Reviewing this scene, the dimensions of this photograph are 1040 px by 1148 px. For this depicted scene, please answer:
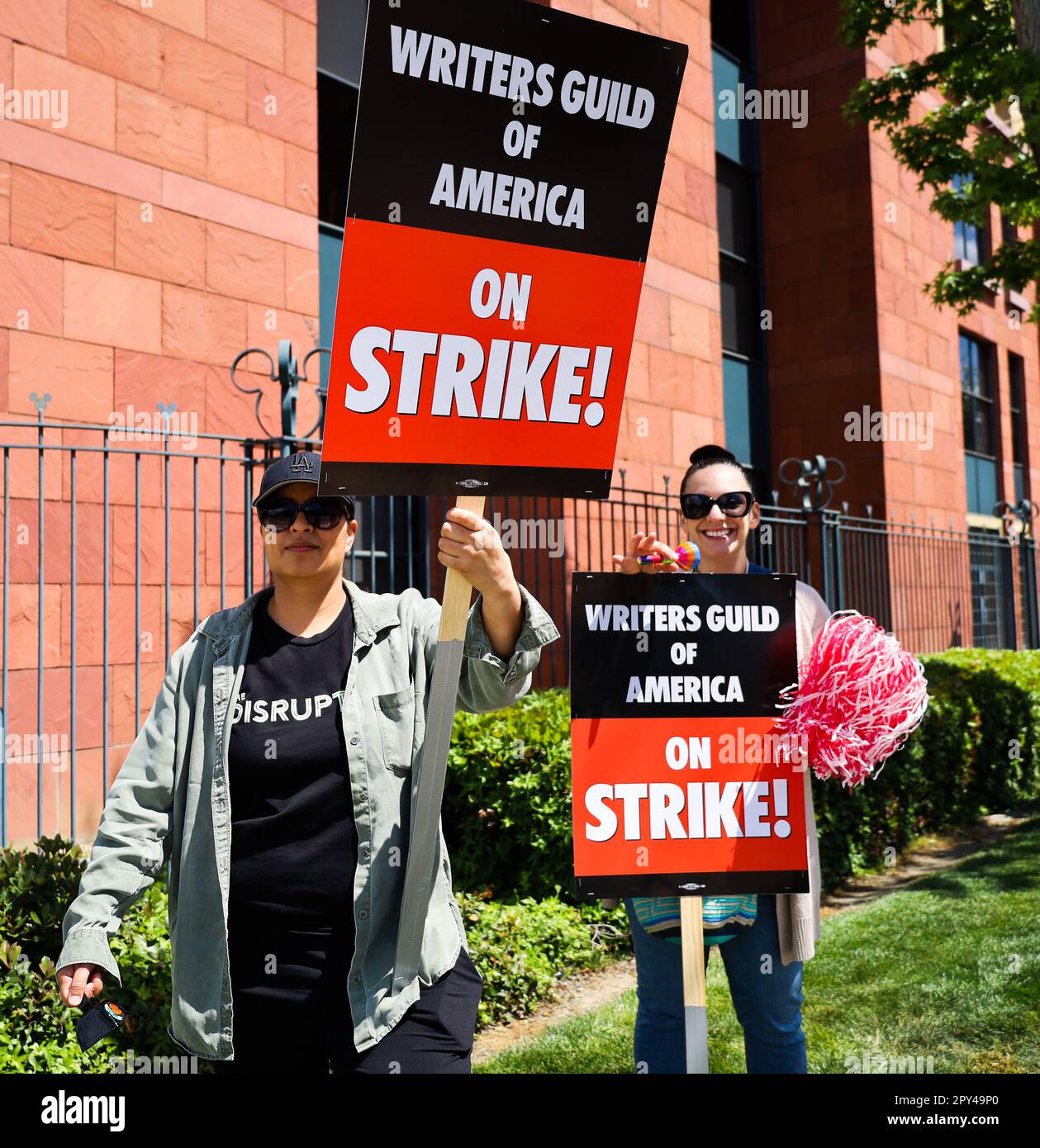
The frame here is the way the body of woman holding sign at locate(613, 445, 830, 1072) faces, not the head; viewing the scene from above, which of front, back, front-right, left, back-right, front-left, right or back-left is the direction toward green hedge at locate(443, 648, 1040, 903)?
back

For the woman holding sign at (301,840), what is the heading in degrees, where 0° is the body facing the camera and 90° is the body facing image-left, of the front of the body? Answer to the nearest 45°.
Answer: approximately 0°

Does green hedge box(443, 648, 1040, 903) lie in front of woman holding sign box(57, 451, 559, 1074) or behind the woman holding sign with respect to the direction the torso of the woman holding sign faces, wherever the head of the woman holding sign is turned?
behind

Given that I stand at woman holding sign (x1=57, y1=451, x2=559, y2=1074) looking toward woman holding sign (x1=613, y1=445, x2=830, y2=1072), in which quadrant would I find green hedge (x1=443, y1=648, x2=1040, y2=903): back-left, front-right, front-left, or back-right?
front-left

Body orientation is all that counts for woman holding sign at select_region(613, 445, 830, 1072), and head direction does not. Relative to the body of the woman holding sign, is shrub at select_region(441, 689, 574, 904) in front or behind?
behind

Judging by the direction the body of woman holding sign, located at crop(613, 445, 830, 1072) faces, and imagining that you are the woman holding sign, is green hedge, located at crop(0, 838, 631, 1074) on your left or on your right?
on your right

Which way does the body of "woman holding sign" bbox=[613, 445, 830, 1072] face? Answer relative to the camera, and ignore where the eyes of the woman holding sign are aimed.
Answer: toward the camera

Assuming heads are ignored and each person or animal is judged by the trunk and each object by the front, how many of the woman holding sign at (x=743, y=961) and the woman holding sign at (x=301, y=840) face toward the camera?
2

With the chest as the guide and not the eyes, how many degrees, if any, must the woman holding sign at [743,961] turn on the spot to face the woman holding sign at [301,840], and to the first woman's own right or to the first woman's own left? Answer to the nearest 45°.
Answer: approximately 45° to the first woman's own right
